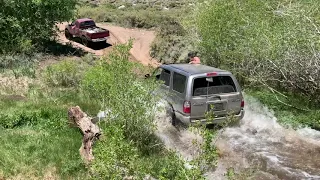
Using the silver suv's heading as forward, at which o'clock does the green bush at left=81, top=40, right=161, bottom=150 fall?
The green bush is roughly at 9 o'clock from the silver suv.

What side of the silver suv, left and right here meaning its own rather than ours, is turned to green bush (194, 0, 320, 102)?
right

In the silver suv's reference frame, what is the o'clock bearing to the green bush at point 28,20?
The green bush is roughly at 12 o'clock from the silver suv.

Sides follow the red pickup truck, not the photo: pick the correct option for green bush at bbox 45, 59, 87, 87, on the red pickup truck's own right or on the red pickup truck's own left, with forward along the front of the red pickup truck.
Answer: on the red pickup truck's own left

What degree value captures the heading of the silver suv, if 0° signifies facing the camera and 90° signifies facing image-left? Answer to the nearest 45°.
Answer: approximately 135°

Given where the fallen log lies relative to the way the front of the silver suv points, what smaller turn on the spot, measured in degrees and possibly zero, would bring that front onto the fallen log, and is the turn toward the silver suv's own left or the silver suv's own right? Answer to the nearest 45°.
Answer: approximately 90° to the silver suv's own left
